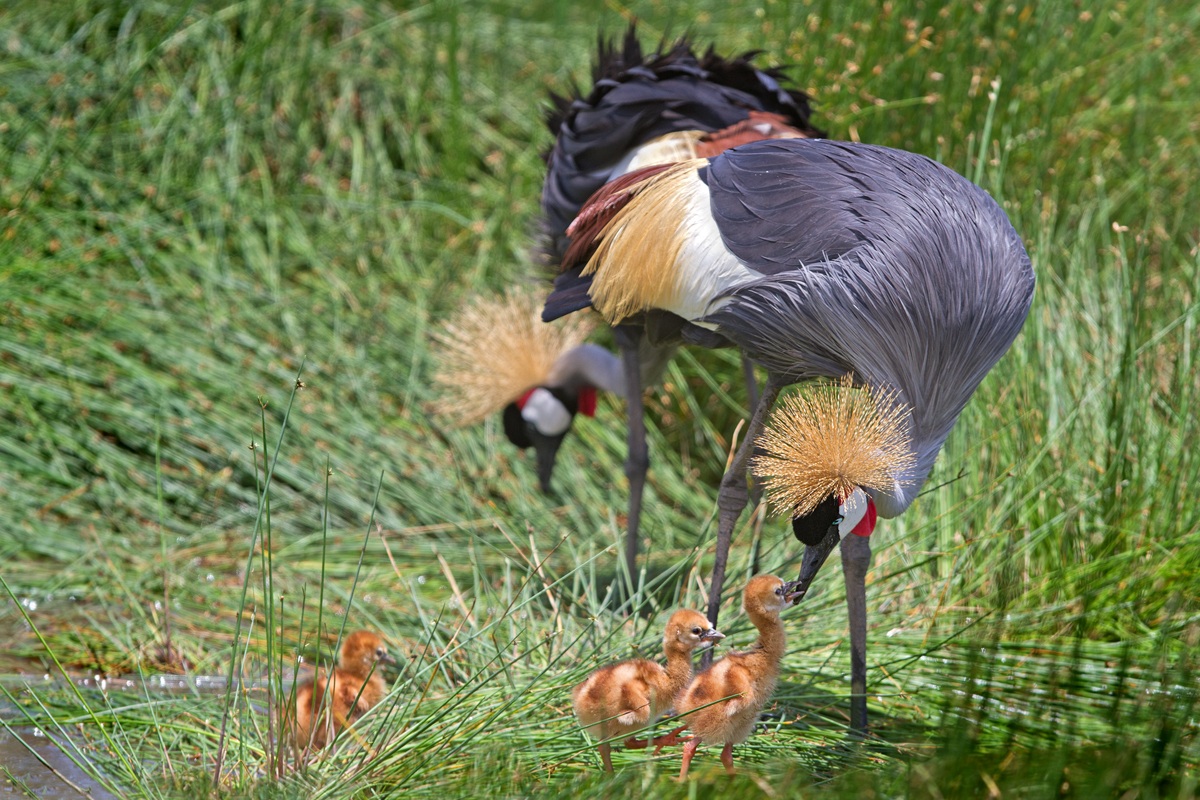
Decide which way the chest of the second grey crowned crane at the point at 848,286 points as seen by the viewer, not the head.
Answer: to the viewer's right

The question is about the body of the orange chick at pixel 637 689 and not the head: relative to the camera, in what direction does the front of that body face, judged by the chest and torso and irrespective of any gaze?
to the viewer's right

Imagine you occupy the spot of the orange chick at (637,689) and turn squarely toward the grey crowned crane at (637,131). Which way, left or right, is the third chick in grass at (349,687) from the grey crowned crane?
left

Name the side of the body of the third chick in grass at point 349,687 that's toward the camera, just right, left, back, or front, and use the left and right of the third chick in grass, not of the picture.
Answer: right

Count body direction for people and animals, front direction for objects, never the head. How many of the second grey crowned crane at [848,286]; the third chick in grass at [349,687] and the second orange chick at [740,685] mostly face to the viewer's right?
3

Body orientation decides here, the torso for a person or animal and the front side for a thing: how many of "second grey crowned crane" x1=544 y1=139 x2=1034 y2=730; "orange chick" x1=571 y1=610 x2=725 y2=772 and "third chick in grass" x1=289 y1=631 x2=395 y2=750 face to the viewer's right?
3

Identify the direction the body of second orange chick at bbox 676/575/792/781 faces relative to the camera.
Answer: to the viewer's right

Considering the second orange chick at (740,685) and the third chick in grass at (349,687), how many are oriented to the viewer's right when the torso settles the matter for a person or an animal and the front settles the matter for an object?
2

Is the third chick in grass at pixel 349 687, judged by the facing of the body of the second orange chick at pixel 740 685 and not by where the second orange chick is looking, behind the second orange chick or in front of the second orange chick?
behind

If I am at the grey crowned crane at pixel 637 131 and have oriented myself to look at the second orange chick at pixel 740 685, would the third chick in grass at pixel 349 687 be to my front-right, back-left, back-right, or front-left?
front-right

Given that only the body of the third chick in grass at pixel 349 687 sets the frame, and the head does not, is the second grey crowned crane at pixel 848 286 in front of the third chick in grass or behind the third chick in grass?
in front
